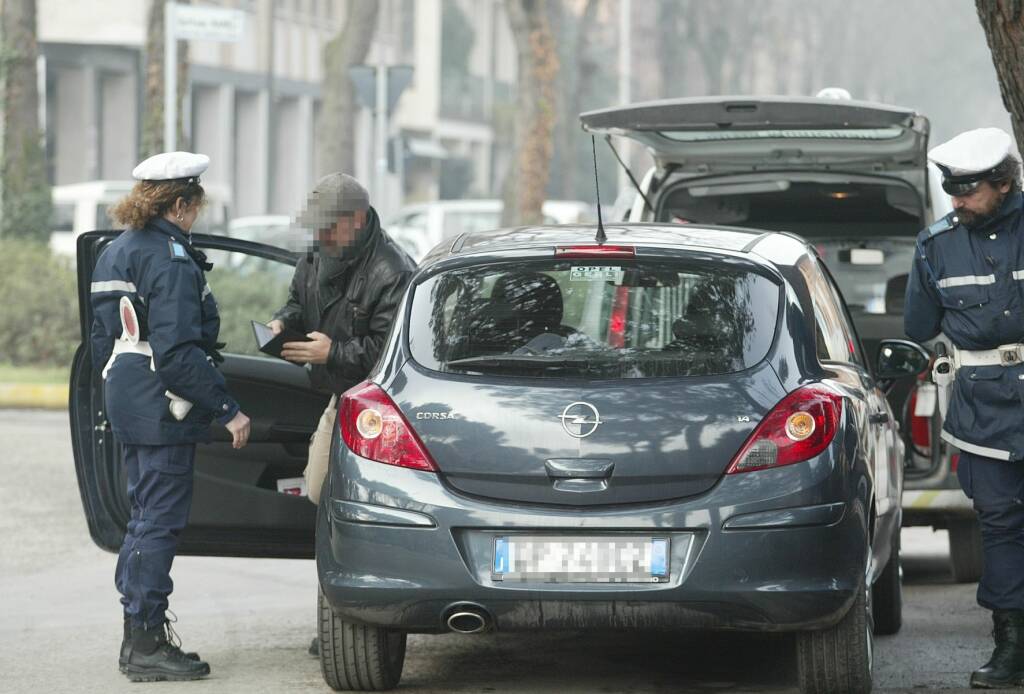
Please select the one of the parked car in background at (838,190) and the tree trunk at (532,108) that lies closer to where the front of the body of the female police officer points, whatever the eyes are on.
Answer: the parked car in background

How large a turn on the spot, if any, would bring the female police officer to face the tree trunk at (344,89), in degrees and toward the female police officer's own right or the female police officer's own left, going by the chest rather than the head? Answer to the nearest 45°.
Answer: approximately 90° to the female police officer's own left

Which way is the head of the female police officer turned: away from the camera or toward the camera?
away from the camera

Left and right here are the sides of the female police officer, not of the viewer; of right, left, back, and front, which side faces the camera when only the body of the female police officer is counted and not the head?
right

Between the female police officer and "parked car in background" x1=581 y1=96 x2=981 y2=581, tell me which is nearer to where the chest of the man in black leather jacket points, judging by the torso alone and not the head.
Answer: the female police officer

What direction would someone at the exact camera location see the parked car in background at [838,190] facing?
facing away from the viewer

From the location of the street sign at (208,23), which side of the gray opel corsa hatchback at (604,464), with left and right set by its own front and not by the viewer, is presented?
front

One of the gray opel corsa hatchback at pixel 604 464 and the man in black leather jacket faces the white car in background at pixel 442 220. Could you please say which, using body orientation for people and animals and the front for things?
the gray opel corsa hatchback

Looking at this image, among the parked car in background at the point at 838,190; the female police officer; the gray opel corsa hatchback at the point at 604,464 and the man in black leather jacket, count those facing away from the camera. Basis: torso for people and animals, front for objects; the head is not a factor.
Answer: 2

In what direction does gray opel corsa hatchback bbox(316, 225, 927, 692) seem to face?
away from the camera

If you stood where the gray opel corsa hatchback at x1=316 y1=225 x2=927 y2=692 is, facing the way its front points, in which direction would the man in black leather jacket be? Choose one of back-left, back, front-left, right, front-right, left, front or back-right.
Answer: front-left

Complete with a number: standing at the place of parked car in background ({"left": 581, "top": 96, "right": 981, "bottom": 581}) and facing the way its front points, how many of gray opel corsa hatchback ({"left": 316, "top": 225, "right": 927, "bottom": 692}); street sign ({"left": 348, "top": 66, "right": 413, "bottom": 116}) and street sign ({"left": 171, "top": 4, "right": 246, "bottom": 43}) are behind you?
1

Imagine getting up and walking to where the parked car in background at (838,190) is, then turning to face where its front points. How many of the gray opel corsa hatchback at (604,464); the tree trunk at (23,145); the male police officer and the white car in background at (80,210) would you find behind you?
2

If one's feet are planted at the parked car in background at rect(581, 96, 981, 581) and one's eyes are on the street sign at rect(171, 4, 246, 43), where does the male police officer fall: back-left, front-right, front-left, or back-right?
back-left

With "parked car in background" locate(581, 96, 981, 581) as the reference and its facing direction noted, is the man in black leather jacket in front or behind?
behind

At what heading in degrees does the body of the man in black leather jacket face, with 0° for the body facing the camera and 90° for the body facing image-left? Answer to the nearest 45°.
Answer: approximately 45°
